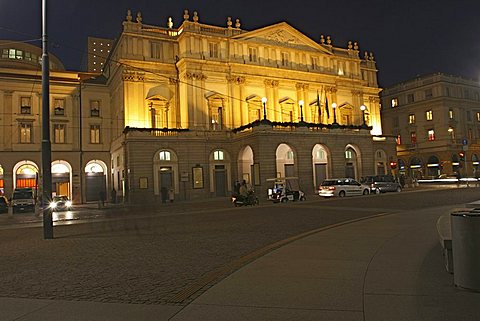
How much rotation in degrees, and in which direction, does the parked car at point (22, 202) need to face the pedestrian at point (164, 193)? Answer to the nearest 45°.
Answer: approximately 90° to its left

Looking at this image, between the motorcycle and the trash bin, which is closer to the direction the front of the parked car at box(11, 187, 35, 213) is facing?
the trash bin

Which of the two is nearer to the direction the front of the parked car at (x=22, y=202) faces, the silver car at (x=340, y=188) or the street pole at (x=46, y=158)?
the street pole

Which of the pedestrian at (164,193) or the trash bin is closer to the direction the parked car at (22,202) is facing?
the trash bin

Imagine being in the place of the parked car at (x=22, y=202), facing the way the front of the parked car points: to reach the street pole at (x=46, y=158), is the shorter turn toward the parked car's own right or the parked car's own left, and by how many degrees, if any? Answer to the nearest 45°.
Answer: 0° — it already faces it

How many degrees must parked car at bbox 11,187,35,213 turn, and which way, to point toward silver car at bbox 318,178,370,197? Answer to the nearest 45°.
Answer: approximately 45° to its left

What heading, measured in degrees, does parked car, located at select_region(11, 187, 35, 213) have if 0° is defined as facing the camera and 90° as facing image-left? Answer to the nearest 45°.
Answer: approximately 0°

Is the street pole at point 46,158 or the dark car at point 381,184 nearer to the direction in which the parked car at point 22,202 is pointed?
the street pole

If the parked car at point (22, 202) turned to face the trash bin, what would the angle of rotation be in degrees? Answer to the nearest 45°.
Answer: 0° — it already faces it
